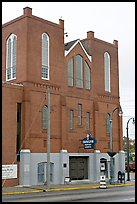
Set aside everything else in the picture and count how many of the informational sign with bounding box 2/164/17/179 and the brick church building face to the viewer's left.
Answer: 0

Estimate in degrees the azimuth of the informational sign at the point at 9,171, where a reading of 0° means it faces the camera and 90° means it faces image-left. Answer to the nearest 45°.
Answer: approximately 0°

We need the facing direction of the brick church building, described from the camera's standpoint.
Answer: facing the viewer and to the right of the viewer

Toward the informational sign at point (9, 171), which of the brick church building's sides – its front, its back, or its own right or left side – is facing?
right
